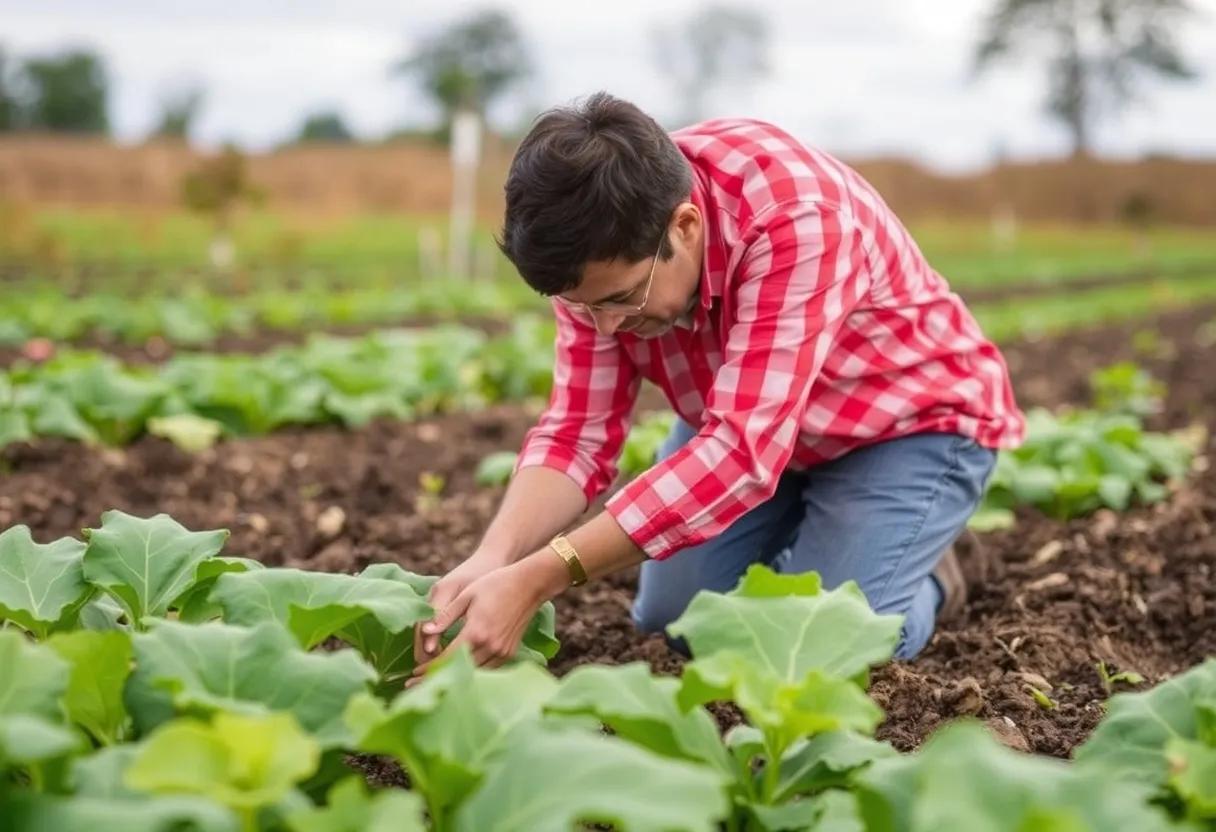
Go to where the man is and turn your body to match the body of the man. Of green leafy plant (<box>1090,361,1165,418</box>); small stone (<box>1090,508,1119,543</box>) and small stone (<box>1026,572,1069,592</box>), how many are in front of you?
0

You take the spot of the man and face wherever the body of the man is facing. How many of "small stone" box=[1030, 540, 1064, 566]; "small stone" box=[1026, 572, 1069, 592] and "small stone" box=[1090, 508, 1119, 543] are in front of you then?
0

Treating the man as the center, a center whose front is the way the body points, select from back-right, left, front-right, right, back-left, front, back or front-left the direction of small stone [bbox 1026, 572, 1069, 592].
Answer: back

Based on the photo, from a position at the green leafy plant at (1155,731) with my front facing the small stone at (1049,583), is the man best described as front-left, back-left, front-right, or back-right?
front-left

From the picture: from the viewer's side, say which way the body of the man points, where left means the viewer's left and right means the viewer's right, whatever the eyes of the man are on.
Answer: facing the viewer and to the left of the viewer

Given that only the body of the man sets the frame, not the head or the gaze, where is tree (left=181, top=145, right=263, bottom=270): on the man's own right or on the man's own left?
on the man's own right

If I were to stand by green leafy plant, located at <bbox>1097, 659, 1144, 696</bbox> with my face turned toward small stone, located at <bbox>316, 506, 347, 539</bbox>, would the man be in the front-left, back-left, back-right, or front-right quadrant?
front-left

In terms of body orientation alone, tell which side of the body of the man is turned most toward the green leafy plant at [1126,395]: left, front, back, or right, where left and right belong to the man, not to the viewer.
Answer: back

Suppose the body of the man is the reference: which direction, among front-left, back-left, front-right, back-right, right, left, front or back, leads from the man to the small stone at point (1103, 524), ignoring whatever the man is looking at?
back

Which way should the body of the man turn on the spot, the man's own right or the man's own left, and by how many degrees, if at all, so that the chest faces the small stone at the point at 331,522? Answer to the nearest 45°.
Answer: approximately 90° to the man's own right

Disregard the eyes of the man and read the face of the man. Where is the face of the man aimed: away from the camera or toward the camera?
toward the camera

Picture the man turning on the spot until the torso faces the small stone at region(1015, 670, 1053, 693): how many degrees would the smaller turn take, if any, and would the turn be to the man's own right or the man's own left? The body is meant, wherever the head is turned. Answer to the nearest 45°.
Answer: approximately 135° to the man's own left
